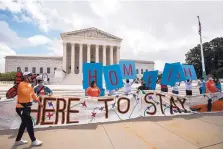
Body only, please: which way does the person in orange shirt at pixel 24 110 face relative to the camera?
to the viewer's right
